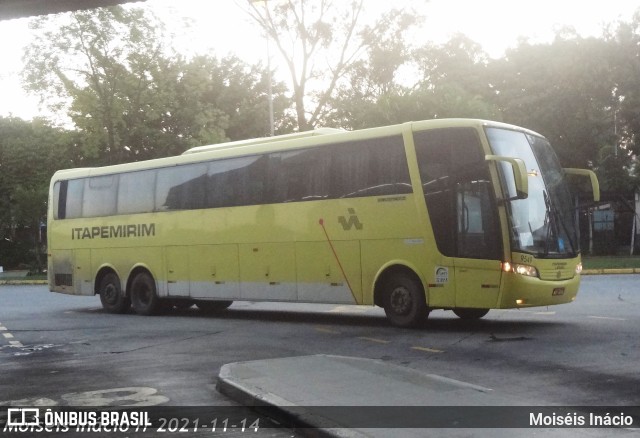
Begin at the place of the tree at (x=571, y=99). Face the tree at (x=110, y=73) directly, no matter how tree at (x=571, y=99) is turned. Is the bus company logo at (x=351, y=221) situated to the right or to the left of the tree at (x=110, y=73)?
left

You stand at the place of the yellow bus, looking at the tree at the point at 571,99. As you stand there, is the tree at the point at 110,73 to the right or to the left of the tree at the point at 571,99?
left

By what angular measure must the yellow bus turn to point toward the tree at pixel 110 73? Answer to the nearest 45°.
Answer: approximately 180°

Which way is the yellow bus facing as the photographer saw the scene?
facing the viewer and to the right of the viewer
